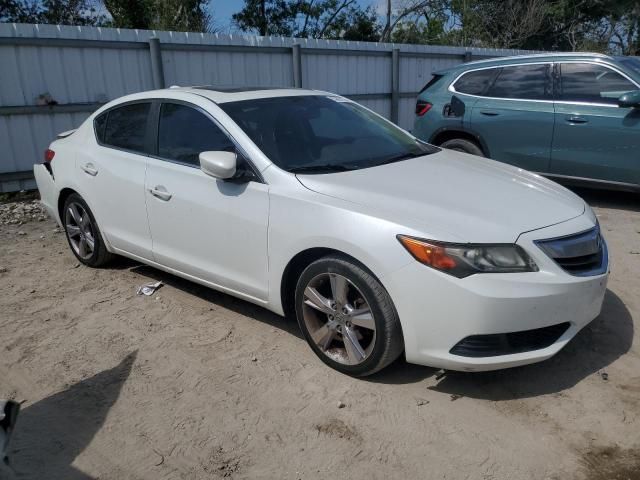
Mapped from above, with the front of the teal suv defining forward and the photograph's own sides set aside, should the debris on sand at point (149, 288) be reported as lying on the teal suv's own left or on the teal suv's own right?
on the teal suv's own right

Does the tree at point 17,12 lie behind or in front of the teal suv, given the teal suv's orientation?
behind

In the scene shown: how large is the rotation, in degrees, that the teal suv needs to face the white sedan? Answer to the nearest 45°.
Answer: approximately 90° to its right

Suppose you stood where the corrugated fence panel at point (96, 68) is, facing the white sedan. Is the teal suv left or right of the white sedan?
left

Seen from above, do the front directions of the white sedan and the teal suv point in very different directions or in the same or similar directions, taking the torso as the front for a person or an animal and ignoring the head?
same or similar directions

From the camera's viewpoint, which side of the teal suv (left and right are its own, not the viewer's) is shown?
right

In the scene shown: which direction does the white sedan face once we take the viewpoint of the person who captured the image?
facing the viewer and to the right of the viewer

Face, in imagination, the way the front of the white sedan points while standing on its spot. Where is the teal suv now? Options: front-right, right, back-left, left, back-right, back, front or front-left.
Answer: left

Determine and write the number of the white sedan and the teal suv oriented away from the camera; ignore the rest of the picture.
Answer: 0

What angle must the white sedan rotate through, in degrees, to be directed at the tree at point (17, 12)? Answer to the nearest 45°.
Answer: approximately 180°

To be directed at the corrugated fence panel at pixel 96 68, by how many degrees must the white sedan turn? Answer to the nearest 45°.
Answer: approximately 180°

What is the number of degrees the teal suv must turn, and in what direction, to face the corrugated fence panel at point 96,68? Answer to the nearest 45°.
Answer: approximately 180°
